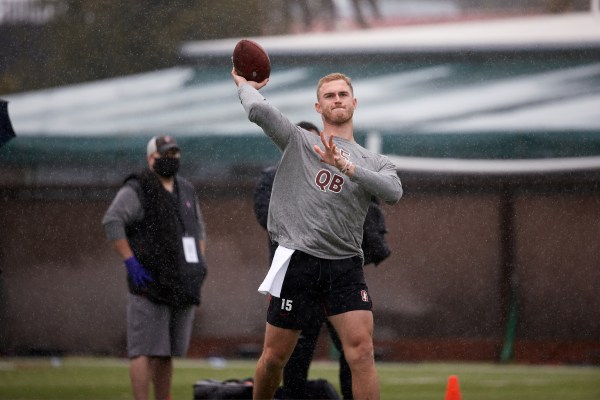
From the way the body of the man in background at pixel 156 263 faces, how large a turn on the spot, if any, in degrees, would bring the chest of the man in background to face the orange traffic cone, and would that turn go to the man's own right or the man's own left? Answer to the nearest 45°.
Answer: approximately 45° to the man's own left

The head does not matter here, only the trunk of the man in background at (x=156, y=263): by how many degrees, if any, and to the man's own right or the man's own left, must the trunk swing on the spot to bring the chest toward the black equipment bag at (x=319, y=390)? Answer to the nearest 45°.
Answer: approximately 45° to the man's own left

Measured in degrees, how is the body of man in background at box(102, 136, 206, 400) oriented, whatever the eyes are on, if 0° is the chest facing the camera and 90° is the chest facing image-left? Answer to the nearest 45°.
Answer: approximately 315°
